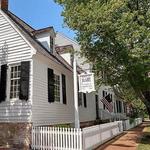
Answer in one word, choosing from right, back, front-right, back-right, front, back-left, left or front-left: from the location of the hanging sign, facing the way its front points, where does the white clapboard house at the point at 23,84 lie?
back-right

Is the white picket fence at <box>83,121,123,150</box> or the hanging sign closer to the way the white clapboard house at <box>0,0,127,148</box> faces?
the hanging sign

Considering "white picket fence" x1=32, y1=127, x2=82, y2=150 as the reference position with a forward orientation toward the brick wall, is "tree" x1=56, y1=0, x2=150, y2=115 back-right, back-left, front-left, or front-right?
back-right

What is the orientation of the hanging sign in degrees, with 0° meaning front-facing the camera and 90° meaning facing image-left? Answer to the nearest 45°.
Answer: approximately 0°

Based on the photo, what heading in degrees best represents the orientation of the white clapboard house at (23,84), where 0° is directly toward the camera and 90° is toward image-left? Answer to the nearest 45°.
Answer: approximately 315°
